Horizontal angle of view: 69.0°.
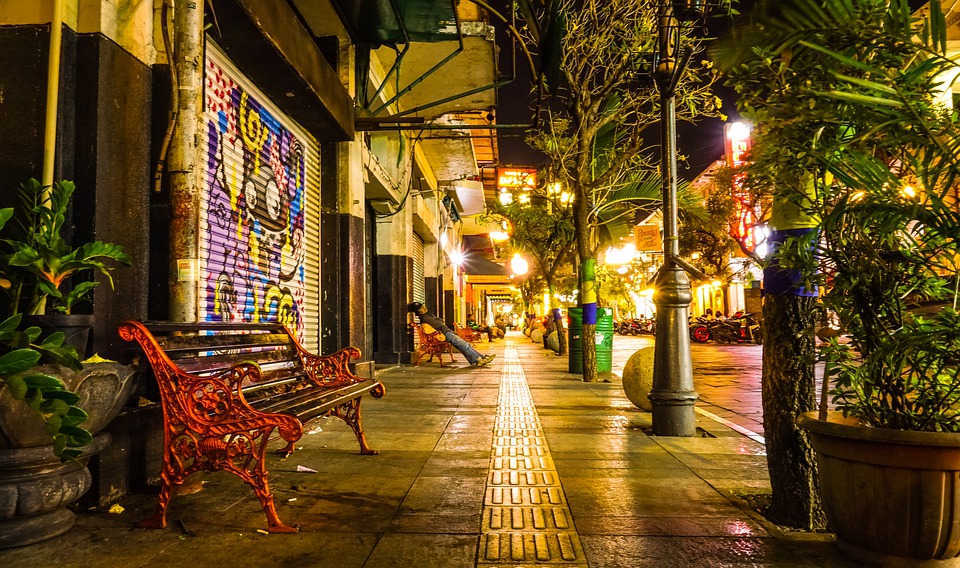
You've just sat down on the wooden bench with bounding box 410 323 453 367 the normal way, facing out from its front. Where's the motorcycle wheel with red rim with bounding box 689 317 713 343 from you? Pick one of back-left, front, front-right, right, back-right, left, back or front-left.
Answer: front-left

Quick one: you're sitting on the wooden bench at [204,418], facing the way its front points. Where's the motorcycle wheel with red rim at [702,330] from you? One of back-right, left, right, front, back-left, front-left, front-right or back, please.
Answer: left

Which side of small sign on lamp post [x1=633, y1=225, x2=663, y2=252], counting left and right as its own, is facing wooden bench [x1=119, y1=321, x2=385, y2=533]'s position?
front

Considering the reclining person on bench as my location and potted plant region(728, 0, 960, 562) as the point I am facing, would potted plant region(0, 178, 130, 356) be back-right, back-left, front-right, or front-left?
front-right

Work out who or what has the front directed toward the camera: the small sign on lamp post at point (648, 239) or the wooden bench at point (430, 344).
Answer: the small sign on lamp post

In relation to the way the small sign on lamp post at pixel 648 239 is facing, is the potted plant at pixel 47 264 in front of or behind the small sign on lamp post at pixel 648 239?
in front

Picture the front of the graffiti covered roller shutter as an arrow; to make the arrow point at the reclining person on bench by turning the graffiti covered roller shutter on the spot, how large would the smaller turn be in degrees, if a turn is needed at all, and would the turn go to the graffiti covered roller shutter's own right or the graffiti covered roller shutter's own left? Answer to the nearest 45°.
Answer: approximately 90° to the graffiti covered roller shutter's own left

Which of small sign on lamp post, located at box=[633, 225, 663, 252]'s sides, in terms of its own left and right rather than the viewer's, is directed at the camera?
front

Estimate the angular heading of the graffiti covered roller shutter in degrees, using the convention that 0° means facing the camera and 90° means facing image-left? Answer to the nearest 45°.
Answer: approximately 315°

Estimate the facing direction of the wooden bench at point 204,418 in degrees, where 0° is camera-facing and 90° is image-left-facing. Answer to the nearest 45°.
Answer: approximately 315°

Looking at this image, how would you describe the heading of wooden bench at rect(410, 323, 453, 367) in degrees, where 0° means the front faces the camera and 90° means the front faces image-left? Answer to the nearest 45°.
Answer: approximately 270°

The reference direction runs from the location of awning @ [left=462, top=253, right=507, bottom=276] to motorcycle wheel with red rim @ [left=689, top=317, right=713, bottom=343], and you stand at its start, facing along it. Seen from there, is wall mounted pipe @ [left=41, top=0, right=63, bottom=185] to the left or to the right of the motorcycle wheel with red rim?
right

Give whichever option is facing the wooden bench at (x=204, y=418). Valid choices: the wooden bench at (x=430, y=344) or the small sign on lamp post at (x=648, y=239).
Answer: the small sign on lamp post

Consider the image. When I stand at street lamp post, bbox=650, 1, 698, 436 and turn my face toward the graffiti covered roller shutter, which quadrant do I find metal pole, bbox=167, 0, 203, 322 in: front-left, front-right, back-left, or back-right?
front-left

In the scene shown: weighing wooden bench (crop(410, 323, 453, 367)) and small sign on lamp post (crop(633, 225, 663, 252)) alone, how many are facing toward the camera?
1
